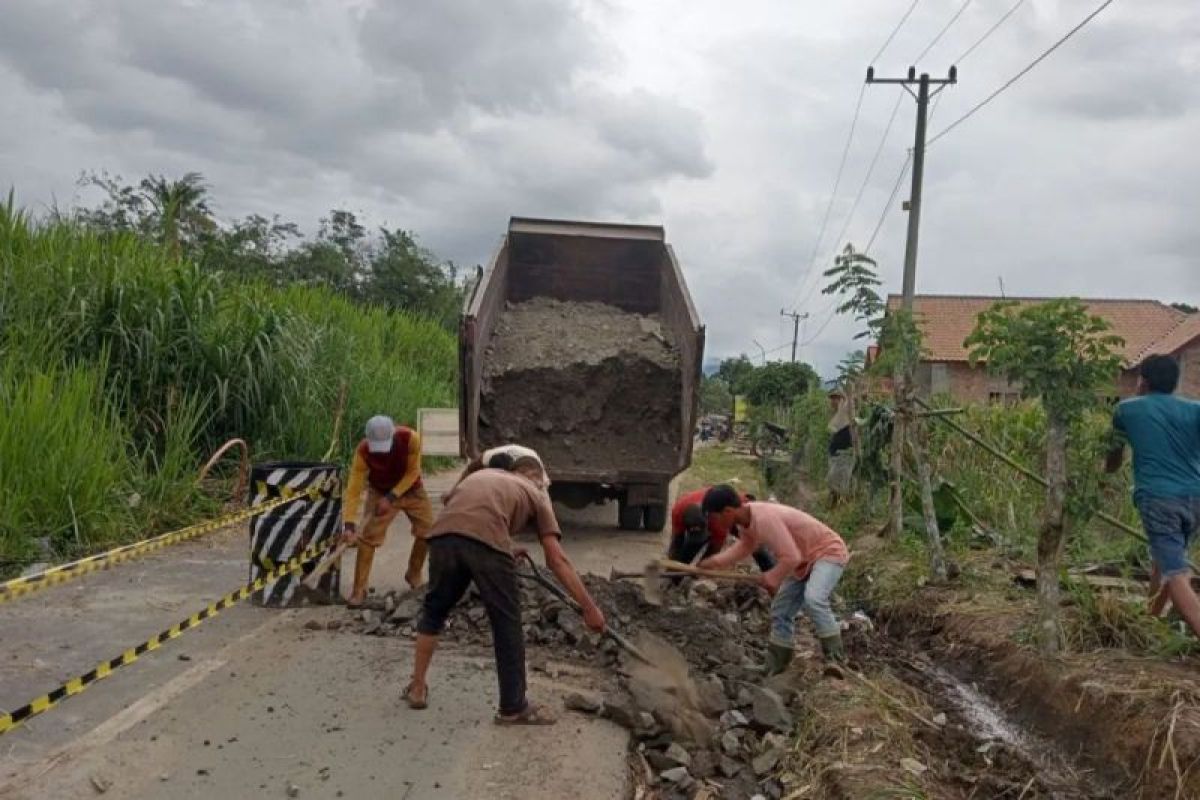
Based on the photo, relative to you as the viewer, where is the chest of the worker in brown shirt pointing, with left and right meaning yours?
facing away from the viewer and to the right of the viewer

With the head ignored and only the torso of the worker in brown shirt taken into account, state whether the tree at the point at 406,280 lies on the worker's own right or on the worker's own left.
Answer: on the worker's own left

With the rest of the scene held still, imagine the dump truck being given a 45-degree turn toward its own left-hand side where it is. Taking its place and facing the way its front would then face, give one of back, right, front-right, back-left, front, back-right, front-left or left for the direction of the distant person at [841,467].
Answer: right

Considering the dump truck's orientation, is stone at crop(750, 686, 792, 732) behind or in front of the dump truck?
behind

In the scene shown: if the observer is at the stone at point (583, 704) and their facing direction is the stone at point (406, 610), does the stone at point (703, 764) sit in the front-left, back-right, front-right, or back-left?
back-right

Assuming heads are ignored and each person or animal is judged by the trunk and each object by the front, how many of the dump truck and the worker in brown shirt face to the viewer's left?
0

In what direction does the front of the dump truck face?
away from the camera

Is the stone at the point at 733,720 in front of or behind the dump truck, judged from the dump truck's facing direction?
behind

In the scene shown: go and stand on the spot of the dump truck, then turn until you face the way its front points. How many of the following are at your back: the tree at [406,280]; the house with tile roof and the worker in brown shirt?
1

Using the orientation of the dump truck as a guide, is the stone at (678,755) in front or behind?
behind

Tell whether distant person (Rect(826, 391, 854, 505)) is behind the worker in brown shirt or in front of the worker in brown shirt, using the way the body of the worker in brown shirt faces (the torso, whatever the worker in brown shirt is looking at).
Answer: in front

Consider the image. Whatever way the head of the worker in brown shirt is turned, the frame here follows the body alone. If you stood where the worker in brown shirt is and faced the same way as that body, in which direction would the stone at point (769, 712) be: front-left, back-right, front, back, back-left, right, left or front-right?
front-right

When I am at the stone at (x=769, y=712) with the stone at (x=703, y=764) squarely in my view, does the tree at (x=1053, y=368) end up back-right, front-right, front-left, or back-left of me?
back-left

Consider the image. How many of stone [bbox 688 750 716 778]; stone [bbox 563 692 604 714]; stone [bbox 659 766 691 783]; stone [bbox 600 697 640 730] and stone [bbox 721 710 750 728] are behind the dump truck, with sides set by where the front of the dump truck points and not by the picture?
5

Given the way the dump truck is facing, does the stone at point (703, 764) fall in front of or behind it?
behind
